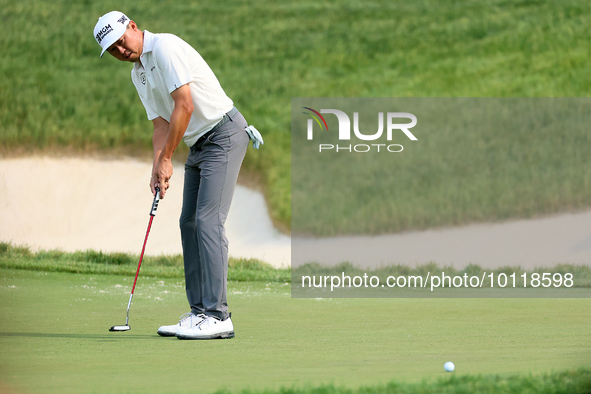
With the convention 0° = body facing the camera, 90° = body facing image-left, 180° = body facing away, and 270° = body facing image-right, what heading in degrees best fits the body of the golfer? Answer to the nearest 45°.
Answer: approximately 90°
